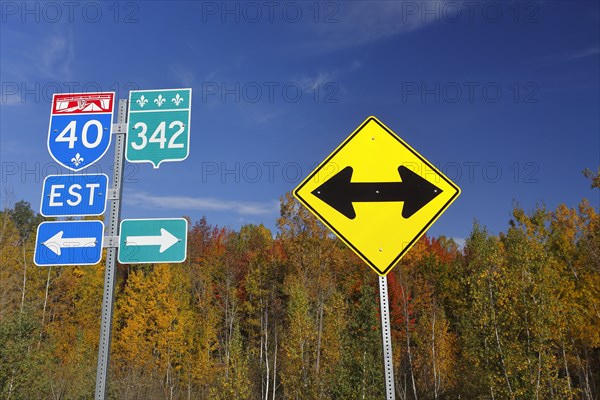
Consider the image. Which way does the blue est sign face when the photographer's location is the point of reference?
facing the viewer

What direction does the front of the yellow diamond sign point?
toward the camera

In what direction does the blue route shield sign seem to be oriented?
toward the camera

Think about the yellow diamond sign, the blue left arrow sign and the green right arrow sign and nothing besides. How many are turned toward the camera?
3

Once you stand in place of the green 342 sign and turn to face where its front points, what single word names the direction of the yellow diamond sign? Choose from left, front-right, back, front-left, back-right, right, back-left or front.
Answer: front-left

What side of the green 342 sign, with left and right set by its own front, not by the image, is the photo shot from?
front

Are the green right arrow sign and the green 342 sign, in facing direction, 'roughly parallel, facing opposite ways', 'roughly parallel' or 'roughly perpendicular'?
roughly parallel

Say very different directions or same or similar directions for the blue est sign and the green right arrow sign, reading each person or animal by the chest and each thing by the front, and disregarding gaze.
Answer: same or similar directions

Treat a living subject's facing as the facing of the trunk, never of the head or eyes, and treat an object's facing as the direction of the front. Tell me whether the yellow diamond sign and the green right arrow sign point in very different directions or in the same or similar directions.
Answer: same or similar directions
